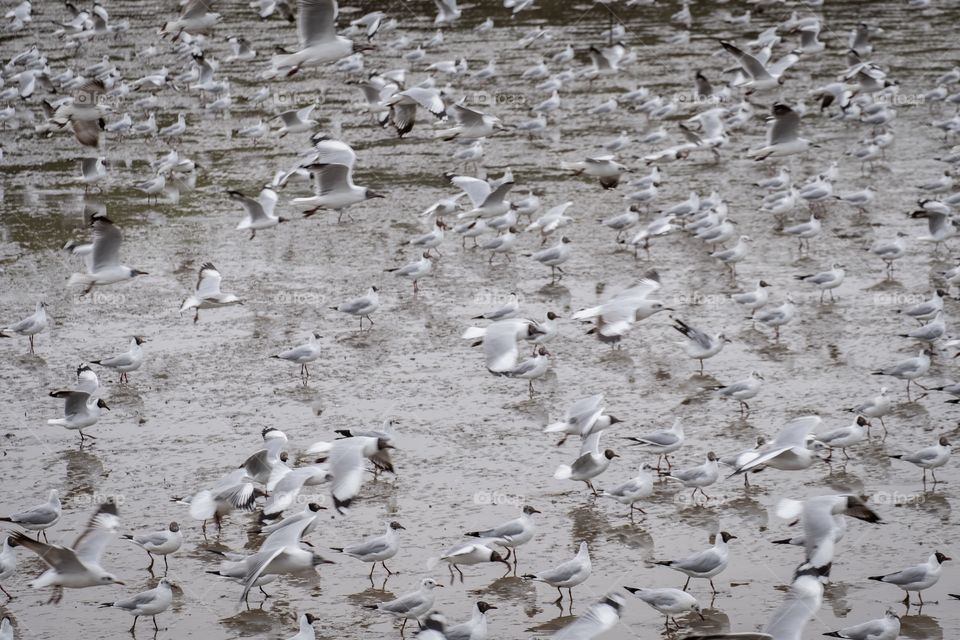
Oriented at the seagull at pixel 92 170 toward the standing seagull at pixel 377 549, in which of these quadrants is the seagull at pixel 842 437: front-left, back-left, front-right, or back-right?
front-left

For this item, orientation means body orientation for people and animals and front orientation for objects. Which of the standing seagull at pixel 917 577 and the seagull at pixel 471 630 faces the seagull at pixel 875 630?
the seagull at pixel 471 630

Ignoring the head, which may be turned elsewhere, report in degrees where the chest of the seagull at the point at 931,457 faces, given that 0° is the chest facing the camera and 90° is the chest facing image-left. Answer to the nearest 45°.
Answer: approximately 270°

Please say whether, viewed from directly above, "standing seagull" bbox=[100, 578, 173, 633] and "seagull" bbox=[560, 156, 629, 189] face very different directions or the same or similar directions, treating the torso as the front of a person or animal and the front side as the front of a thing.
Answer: same or similar directions

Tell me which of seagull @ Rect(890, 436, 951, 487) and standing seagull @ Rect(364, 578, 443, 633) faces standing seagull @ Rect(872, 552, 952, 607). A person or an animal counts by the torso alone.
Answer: standing seagull @ Rect(364, 578, 443, 633)

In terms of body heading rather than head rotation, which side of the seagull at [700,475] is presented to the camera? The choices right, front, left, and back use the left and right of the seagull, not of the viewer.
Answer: right

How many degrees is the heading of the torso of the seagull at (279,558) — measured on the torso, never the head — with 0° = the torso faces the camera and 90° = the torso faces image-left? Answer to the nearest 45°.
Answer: approximately 270°

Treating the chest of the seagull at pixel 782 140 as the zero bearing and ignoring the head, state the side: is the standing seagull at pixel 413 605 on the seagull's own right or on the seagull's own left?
on the seagull's own right

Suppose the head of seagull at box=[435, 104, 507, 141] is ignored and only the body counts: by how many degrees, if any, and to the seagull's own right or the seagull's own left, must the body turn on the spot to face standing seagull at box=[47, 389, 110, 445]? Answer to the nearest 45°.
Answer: approximately 135° to the seagull's own right

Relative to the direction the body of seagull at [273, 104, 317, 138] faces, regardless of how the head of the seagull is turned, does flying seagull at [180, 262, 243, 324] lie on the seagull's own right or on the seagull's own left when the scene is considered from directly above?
on the seagull's own right

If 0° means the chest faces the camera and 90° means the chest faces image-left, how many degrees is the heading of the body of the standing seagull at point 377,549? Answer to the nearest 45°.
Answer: approximately 270°

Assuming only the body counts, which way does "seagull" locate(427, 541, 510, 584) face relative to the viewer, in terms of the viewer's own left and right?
facing to the right of the viewer

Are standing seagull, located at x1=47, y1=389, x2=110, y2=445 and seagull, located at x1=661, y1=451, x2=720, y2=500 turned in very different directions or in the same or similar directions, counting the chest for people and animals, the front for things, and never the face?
same or similar directions

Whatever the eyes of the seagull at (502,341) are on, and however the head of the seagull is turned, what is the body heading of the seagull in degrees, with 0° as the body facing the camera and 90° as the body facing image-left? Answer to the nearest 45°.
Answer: approximately 270°

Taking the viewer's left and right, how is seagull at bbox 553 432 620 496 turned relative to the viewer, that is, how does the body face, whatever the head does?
facing to the right of the viewer

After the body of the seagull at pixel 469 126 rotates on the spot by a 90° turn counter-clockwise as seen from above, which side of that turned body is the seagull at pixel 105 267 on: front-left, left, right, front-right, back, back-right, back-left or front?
back-left
